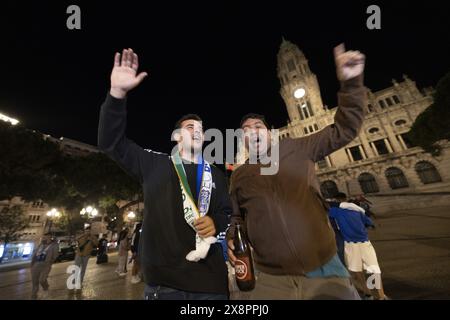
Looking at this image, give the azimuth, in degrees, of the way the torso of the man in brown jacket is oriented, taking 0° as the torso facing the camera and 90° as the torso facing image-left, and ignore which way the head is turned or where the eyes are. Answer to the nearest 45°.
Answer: approximately 0°

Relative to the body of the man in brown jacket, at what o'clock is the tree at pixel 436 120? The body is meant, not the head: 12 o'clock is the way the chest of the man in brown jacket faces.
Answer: The tree is roughly at 7 o'clock from the man in brown jacket.

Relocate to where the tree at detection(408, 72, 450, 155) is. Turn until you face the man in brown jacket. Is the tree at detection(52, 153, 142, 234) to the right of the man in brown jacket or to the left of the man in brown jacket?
right

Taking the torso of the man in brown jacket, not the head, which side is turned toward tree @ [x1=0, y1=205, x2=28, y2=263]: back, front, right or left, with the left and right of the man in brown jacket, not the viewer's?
right

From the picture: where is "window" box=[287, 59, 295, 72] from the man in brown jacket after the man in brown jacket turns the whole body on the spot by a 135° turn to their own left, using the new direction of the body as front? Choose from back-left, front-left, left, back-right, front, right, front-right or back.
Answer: front-left

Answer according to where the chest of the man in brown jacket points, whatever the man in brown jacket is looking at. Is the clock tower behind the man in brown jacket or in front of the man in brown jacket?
behind

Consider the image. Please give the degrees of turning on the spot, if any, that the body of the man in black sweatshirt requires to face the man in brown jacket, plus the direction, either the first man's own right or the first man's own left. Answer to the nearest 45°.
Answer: approximately 45° to the first man's own left

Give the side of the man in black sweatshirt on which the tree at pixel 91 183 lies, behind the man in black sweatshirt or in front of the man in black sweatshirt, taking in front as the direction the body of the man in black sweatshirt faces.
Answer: behind
